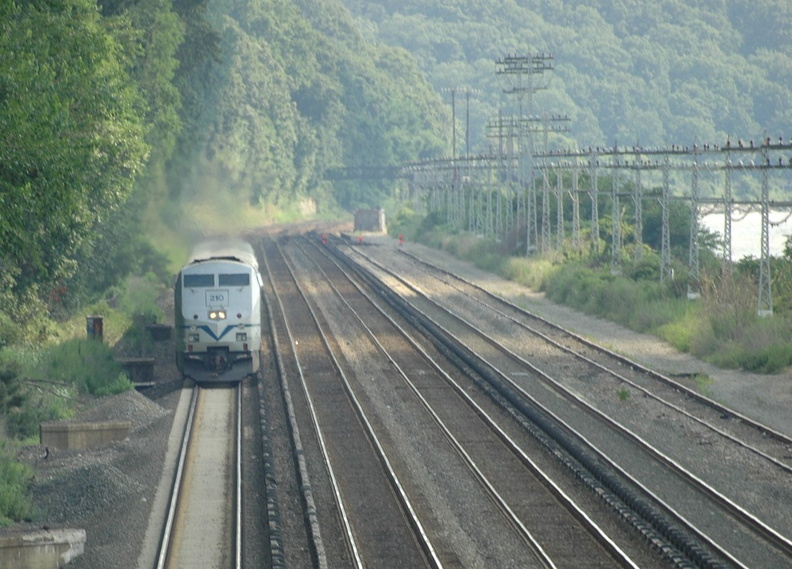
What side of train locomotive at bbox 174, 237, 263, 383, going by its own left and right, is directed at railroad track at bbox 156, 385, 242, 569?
front

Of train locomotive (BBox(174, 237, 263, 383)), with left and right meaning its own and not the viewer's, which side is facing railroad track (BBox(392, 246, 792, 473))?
left

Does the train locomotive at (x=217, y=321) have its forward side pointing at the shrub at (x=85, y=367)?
no

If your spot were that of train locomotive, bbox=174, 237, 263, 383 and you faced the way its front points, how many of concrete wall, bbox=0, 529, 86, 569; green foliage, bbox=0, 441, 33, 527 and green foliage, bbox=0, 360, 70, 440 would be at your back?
0

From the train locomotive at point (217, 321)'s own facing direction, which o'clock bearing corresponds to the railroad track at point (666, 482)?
The railroad track is roughly at 11 o'clock from the train locomotive.

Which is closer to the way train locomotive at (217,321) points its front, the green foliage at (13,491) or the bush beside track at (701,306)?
the green foliage

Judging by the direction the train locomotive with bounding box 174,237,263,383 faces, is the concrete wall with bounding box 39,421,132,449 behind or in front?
in front

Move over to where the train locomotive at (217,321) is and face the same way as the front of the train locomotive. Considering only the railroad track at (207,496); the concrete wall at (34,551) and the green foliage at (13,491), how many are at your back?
0

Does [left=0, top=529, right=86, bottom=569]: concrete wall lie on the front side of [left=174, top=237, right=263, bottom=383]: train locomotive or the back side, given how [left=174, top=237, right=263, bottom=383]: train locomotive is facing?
on the front side

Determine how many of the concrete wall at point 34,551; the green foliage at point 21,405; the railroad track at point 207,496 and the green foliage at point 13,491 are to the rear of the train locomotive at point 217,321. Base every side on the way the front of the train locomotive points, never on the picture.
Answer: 0

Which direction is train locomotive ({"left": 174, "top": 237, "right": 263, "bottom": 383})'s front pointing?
toward the camera

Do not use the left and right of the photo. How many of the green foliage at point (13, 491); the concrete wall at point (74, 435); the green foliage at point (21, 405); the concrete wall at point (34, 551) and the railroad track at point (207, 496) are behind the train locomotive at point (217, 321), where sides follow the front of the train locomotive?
0
